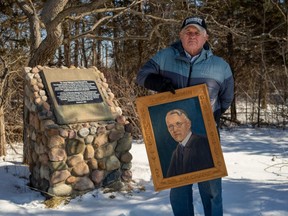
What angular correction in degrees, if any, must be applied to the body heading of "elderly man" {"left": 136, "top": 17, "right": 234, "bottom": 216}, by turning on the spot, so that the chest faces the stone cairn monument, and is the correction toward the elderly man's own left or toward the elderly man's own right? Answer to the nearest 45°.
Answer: approximately 135° to the elderly man's own right

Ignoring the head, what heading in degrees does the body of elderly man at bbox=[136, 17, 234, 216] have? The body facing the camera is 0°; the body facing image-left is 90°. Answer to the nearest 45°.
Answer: approximately 0°
